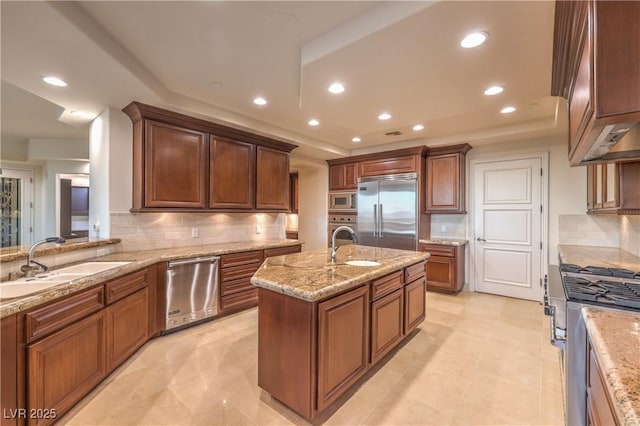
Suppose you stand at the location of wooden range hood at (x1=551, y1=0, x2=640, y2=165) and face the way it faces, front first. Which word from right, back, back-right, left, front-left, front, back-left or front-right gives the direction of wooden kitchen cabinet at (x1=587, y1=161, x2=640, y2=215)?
right

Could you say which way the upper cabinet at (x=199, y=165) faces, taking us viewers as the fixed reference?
facing the viewer and to the right of the viewer

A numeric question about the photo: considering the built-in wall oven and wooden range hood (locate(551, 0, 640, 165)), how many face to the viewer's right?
0

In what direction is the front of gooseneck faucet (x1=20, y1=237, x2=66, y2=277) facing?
to the viewer's right

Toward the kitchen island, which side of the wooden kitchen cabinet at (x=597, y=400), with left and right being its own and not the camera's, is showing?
front

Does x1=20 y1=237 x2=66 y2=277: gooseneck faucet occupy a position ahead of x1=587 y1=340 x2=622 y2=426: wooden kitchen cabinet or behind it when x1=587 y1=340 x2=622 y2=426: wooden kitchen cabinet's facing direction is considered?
ahead

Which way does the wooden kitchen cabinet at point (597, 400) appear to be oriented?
to the viewer's left

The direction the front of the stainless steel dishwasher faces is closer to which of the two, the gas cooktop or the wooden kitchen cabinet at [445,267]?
the gas cooktop

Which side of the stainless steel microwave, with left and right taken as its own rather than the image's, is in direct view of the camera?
front

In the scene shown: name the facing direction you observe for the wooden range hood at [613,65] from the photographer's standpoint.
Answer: facing to the left of the viewer

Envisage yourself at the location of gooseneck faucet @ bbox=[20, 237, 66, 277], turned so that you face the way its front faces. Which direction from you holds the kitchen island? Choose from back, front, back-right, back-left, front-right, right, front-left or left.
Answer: front-right

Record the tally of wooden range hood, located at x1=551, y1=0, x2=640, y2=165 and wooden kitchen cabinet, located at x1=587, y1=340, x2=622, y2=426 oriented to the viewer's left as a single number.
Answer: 2
